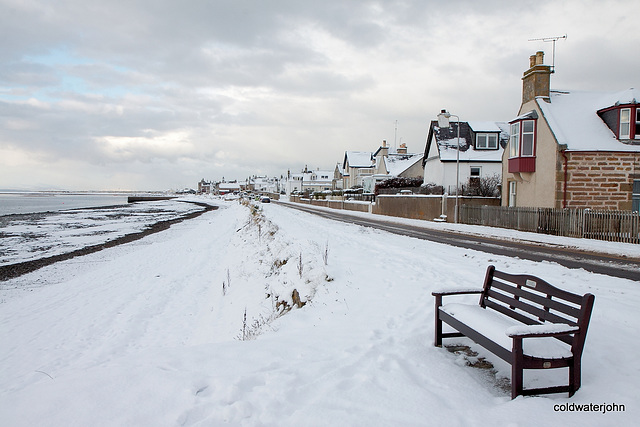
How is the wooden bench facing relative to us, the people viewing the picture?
facing the viewer and to the left of the viewer

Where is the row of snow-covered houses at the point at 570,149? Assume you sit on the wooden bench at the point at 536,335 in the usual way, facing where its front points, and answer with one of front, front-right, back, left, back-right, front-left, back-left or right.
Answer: back-right

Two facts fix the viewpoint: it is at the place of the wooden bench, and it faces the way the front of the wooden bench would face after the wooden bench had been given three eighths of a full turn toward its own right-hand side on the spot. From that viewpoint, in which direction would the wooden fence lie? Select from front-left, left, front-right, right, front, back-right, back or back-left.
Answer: front
